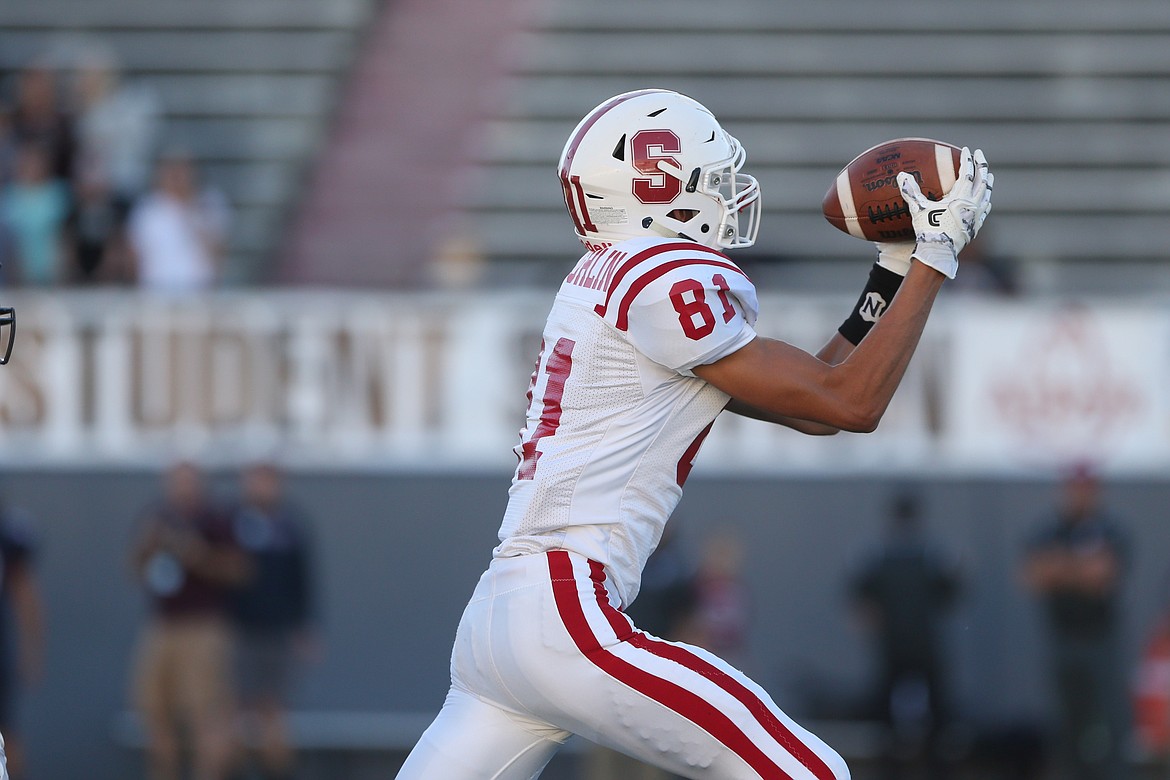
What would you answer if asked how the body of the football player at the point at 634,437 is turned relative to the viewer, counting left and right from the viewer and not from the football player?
facing to the right of the viewer

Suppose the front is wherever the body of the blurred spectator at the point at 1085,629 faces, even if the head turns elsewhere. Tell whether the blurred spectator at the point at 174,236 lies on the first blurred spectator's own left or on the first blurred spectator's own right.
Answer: on the first blurred spectator's own right

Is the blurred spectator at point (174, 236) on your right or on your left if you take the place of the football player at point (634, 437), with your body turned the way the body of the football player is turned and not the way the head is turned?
on your left

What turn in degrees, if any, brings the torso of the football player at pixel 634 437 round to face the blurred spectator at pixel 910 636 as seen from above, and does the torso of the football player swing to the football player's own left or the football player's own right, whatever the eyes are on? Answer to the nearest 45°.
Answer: approximately 90° to the football player's own left
